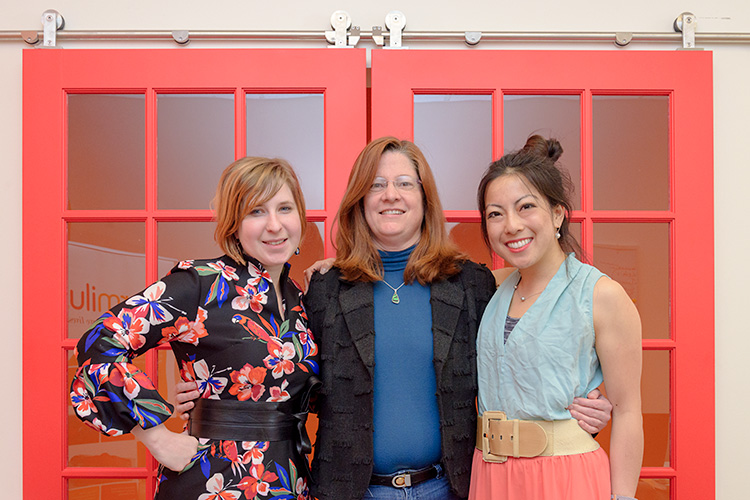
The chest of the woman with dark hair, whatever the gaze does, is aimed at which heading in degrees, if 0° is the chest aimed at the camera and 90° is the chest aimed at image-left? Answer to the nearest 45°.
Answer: approximately 45°

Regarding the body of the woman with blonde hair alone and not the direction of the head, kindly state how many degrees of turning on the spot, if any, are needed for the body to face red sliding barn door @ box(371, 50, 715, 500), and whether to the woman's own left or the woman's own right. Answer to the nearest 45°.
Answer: approximately 45° to the woman's own left

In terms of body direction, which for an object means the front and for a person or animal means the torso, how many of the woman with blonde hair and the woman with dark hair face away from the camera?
0

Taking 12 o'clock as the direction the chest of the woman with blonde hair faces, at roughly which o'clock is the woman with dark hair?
The woman with dark hair is roughly at 11 o'clock from the woman with blonde hair.

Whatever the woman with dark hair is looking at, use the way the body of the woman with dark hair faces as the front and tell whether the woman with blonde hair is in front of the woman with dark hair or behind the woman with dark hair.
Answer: in front

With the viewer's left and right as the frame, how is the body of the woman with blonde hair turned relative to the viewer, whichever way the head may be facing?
facing the viewer and to the right of the viewer
